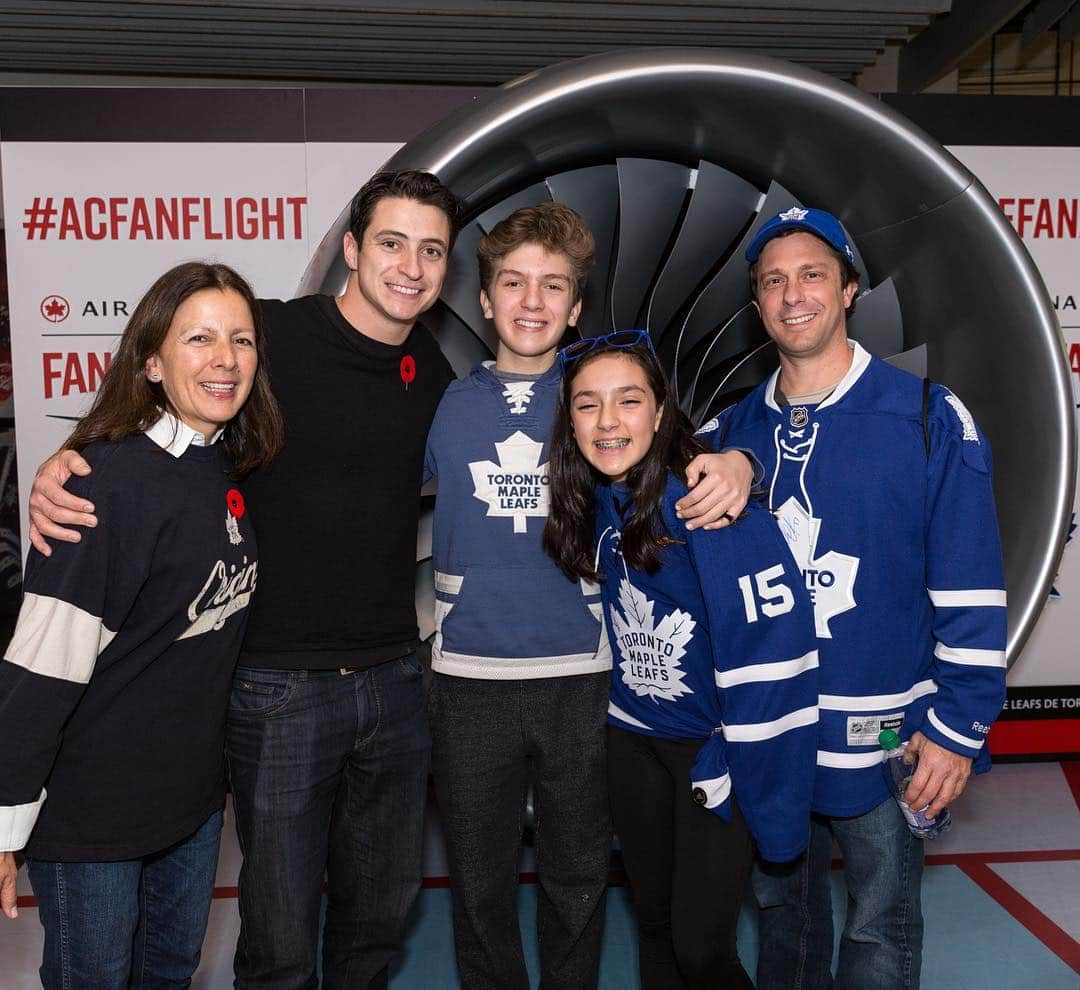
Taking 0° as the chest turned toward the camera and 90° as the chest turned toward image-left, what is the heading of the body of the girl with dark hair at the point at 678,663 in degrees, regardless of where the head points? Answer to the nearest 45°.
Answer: approximately 45°

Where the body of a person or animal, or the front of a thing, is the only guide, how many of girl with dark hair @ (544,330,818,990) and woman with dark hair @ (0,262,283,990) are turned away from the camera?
0

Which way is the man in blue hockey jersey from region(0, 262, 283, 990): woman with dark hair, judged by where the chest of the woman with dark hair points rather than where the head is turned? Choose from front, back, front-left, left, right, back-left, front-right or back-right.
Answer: front-left

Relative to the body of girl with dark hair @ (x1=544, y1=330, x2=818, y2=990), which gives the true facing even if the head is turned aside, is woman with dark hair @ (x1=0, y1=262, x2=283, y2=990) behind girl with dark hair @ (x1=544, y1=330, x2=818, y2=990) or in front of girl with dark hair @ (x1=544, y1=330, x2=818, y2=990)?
in front

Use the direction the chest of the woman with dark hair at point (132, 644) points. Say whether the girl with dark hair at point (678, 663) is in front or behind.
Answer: in front

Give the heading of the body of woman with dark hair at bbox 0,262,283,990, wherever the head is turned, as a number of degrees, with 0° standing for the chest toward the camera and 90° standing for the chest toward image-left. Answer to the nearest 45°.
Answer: approximately 315°
